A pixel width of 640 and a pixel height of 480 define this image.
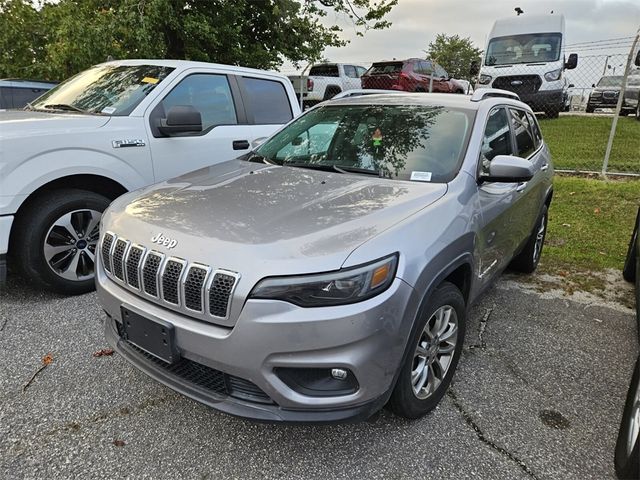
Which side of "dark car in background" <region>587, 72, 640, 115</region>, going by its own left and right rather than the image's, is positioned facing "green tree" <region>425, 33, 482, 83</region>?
right

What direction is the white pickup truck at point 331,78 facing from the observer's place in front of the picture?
facing away from the viewer and to the right of the viewer

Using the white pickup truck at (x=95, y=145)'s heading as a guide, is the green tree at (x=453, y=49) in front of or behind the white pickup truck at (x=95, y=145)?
behind

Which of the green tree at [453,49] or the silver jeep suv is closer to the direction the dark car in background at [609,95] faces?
the silver jeep suv

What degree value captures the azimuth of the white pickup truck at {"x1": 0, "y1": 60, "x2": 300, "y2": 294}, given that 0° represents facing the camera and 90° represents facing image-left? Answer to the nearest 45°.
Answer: approximately 45°

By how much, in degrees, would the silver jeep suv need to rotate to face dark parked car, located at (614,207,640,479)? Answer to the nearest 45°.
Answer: approximately 135° to its left
